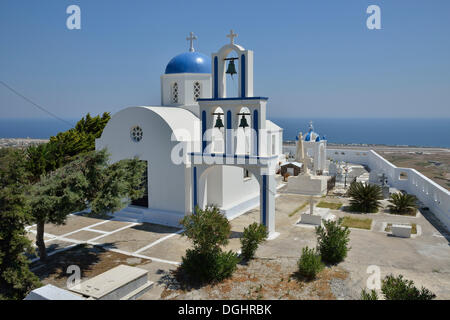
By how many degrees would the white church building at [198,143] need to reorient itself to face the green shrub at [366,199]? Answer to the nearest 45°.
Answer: approximately 135° to its left

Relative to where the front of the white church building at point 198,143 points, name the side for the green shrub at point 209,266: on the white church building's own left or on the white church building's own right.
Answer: on the white church building's own left

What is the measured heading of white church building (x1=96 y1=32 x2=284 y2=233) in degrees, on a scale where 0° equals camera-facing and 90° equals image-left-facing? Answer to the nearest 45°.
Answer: approximately 45°

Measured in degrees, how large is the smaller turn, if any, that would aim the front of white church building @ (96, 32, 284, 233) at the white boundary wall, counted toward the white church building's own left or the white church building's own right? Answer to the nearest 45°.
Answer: approximately 135° to the white church building's own left

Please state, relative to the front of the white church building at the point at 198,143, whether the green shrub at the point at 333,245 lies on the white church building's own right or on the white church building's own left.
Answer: on the white church building's own left

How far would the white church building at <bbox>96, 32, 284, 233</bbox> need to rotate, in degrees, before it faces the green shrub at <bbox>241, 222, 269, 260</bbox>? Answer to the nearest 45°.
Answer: approximately 45° to its left

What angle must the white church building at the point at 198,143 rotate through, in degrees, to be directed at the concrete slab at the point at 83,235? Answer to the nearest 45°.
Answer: approximately 45° to its right

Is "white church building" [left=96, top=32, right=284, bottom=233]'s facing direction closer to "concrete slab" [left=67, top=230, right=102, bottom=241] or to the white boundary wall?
the concrete slab

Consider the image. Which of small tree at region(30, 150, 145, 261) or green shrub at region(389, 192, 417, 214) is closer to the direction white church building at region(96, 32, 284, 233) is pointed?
the small tree
